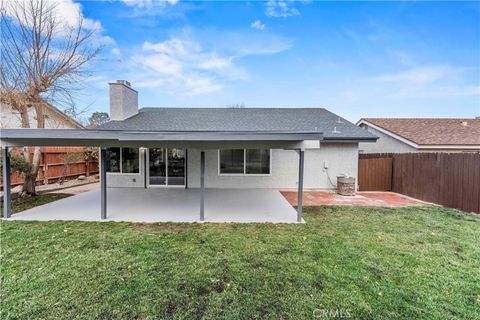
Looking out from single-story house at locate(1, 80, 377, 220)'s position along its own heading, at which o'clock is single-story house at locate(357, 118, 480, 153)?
single-story house at locate(357, 118, 480, 153) is roughly at 3 o'clock from single-story house at locate(1, 80, 377, 220).

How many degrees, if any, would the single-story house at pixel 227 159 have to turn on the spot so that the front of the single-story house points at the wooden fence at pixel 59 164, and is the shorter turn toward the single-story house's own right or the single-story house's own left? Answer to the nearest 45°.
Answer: approximately 90° to the single-story house's own left

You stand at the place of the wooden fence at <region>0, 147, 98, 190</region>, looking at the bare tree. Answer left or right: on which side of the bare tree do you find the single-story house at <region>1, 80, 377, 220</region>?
left

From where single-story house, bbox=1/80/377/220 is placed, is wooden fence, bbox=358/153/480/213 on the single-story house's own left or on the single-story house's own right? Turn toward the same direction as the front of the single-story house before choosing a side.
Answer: on the single-story house's own right

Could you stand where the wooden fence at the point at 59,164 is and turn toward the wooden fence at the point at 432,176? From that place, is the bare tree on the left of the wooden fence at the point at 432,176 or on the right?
right

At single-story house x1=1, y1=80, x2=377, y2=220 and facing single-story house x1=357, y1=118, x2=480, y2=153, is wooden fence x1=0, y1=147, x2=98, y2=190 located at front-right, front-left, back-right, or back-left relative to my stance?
back-left

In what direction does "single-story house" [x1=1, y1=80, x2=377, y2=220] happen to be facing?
away from the camera
